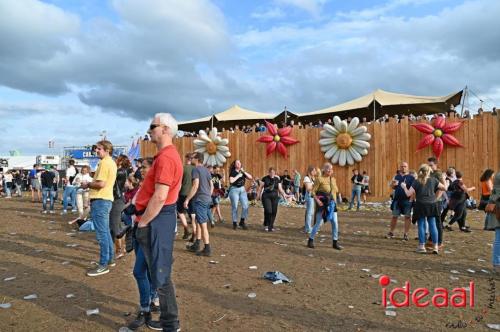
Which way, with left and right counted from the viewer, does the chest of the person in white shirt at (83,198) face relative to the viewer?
facing the viewer and to the left of the viewer

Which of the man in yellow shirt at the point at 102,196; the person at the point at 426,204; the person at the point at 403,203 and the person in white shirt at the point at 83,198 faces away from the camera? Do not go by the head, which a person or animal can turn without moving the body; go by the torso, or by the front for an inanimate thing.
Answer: the person at the point at 426,204

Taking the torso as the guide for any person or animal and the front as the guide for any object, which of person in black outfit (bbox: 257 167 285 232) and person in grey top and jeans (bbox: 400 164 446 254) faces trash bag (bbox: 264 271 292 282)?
the person in black outfit

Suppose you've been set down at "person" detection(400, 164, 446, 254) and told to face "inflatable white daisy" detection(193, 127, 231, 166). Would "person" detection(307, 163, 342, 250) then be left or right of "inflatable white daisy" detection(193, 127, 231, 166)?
left

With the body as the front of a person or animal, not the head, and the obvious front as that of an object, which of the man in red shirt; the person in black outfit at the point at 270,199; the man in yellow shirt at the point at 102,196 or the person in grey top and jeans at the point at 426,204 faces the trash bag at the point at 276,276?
the person in black outfit

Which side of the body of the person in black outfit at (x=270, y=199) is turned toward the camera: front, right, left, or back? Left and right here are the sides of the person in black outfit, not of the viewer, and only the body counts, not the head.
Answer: front

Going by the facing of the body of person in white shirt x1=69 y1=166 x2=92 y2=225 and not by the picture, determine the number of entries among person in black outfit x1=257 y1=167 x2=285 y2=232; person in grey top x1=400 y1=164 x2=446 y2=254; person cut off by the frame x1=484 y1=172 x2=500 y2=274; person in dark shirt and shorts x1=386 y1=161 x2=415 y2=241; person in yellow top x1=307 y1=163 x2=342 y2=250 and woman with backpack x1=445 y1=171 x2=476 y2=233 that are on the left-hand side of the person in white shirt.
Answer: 6

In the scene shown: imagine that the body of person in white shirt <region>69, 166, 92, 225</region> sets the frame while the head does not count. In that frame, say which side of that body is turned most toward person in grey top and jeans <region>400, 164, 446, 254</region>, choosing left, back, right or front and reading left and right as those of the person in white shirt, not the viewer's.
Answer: left

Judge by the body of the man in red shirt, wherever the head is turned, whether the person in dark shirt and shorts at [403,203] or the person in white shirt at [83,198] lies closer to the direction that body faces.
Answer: the person in white shirt

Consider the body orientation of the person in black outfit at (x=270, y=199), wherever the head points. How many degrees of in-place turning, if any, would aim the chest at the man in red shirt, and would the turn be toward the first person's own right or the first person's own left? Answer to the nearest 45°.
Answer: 0° — they already face them

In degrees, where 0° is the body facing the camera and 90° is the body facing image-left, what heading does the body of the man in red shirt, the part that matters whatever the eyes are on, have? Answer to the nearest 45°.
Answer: approximately 90°

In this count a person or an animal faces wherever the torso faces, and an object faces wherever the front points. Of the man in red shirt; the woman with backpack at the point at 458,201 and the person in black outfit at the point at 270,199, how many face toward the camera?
1

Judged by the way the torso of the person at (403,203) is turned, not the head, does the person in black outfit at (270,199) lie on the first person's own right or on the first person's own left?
on the first person's own right

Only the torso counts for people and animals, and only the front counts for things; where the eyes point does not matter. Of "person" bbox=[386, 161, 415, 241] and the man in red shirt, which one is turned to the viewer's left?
the man in red shirt

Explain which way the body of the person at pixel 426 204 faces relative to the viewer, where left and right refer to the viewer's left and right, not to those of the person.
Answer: facing away from the viewer
